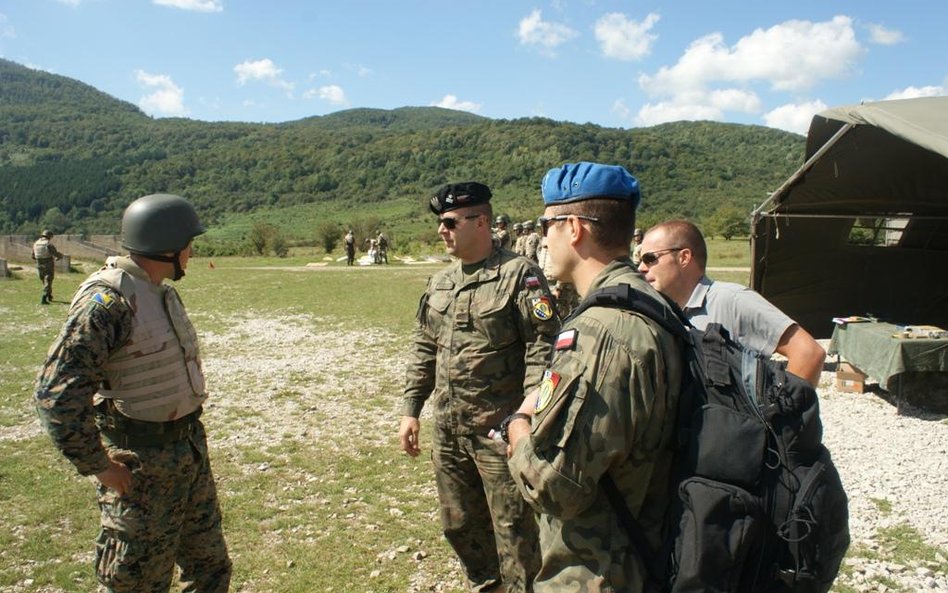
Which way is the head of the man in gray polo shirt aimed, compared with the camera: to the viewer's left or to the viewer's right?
to the viewer's left

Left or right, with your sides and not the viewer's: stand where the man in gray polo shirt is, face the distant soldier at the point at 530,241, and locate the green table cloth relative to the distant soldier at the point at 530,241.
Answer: right

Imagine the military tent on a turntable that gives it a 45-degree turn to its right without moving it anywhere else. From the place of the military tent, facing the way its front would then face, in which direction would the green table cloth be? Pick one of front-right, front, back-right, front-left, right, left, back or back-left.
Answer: left

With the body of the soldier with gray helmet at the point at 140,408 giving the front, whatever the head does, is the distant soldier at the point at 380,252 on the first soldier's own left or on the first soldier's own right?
on the first soldier's own left

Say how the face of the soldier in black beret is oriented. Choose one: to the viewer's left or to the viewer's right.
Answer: to the viewer's left

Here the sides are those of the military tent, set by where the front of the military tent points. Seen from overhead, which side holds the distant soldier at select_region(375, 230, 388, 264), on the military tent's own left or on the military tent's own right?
on the military tent's own right

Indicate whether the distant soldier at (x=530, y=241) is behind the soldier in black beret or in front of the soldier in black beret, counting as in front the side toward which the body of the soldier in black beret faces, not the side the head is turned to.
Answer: behind

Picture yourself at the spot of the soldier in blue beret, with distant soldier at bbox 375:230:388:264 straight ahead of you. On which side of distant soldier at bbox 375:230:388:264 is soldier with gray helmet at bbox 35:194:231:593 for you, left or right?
left

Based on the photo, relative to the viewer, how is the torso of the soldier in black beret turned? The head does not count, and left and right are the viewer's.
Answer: facing the viewer and to the left of the viewer

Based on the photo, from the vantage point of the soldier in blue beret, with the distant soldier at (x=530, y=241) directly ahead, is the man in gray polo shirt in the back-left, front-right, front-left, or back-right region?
front-right

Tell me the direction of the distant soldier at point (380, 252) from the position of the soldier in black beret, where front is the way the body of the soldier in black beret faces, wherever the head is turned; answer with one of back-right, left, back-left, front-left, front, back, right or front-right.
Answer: back-right

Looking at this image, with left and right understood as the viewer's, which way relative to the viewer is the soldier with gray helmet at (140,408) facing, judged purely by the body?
facing the viewer and to the right of the viewer

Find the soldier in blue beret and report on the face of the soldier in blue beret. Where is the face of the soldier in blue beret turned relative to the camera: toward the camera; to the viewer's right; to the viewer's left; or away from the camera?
to the viewer's left

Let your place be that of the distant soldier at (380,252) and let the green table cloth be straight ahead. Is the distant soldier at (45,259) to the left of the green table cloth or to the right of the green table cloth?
right
